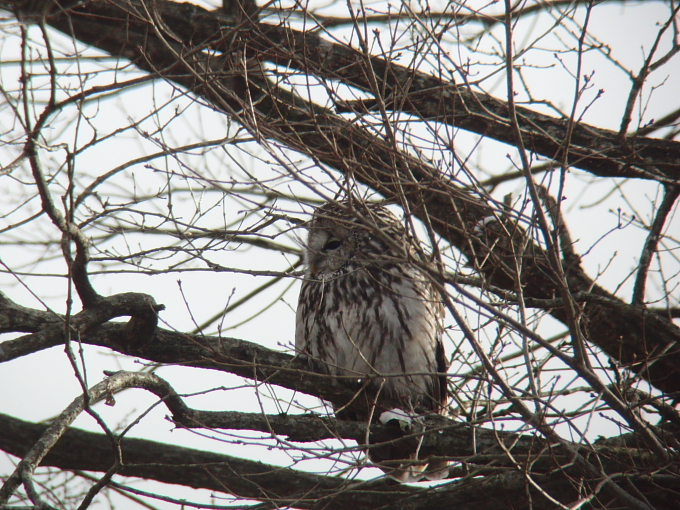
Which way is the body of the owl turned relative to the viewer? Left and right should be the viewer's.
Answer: facing the viewer and to the left of the viewer
